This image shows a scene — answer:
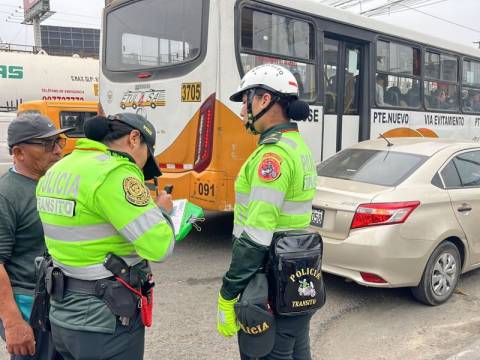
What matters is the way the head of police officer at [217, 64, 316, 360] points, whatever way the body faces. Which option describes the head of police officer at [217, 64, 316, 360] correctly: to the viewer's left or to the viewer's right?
to the viewer's left

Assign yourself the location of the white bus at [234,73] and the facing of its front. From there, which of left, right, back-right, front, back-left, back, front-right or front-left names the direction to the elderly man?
back-right

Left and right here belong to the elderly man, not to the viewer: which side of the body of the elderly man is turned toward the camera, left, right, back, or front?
right

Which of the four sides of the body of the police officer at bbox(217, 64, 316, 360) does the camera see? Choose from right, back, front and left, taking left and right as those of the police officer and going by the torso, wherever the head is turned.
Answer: left

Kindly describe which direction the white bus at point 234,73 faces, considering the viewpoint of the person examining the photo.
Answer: facing away from the viewer and to the right of the viewer

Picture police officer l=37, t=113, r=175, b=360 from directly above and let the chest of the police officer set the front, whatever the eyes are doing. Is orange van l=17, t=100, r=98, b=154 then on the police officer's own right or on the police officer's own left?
on the police officer's own left

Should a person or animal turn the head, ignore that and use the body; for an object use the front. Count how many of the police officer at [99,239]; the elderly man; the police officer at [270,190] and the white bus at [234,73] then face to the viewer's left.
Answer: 1

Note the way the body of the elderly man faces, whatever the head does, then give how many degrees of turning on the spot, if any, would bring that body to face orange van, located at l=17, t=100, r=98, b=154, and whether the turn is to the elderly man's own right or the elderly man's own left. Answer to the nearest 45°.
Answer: approximately 90° to the elderly man's own left

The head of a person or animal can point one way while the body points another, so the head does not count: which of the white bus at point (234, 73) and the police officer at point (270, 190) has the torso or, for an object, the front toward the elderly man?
the police officer

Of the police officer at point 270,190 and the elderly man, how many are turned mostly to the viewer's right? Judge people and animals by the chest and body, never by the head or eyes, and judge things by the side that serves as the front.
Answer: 1

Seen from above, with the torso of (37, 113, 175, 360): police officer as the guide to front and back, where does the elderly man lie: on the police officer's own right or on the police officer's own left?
on the police officer's own left
